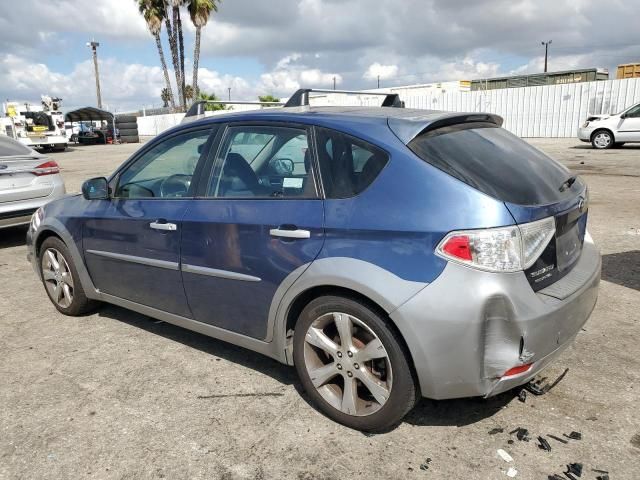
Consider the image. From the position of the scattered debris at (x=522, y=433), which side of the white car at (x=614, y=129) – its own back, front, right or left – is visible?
left

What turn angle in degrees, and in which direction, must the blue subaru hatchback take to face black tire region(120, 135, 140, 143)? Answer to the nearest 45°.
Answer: approximately 45° to its right

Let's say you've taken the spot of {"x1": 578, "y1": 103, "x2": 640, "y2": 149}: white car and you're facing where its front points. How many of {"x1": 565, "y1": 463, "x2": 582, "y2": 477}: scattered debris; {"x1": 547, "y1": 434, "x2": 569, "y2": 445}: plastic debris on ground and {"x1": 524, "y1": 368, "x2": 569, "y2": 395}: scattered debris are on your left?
3

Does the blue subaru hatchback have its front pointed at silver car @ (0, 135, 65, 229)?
yes

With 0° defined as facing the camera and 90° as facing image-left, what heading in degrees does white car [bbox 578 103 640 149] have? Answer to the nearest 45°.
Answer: approximately 90°

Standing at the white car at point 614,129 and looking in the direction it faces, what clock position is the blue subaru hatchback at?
The blue subaru hatchback is roughly at 9 o'clock from the white car.

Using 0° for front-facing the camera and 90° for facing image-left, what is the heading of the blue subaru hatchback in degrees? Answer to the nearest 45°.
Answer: approximately 135°

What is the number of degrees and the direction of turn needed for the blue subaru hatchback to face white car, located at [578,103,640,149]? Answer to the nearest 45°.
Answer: approximately 90° to its right

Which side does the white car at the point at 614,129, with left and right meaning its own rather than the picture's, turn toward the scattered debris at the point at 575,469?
left

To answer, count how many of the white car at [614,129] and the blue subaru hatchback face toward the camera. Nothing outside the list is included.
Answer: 0
